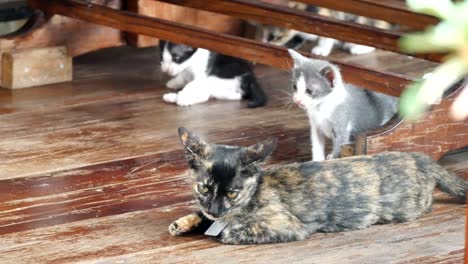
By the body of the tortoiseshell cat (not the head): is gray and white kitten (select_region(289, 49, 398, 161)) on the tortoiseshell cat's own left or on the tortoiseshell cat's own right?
on the tortoiseshell cat's own right

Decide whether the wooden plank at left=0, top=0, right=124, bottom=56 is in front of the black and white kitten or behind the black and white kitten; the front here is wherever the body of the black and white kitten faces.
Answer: in front

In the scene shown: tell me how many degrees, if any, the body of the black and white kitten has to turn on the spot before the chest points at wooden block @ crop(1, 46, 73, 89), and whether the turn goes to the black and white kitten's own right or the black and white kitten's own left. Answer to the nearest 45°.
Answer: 0° — it already faces it

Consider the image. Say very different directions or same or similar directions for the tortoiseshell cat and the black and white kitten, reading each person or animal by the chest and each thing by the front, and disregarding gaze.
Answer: same or similar directions

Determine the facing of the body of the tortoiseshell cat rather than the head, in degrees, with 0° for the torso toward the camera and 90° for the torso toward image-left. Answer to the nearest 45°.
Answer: approximately 90°

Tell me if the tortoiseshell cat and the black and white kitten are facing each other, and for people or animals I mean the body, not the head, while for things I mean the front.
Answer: no

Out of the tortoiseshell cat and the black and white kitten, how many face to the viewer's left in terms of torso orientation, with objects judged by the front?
2

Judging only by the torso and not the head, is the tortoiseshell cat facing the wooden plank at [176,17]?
no

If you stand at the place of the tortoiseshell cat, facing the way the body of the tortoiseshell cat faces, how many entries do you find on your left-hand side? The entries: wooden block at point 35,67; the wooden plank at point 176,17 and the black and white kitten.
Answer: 0

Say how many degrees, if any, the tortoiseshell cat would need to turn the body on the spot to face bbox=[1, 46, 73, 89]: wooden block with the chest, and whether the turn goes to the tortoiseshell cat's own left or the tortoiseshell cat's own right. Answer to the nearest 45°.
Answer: approximately 45° to the tortoiseshell cat's own right

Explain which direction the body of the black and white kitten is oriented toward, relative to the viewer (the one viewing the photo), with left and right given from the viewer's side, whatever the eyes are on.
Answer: facing to the left of the viewer

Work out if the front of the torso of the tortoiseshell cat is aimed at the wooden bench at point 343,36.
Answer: no
